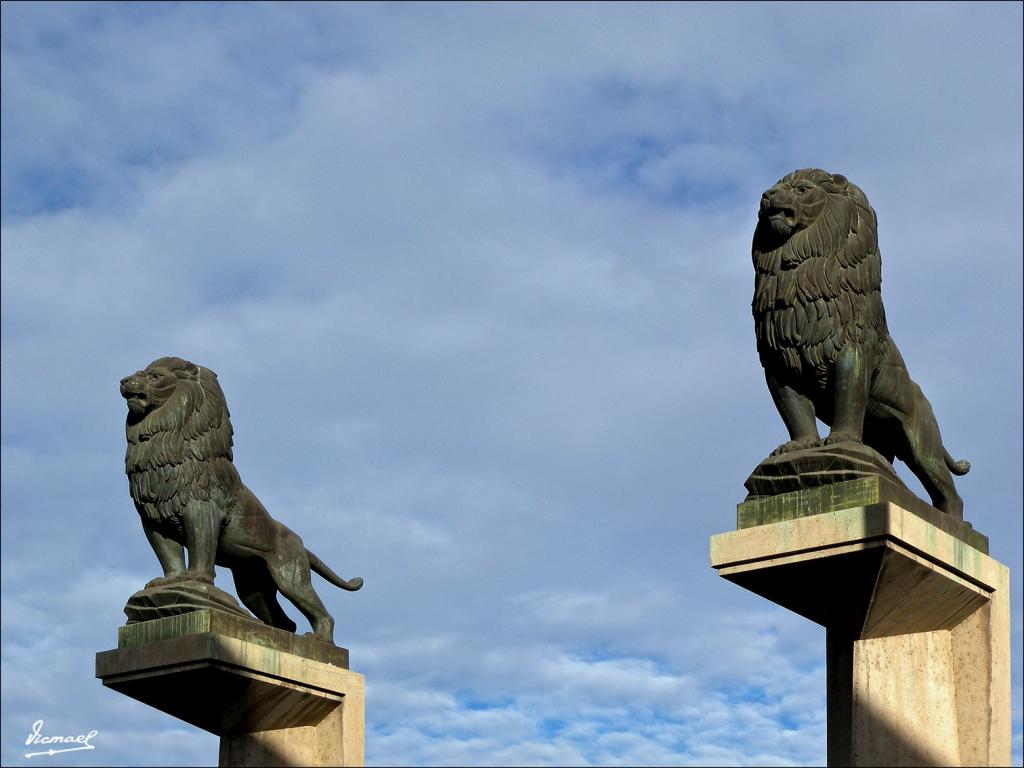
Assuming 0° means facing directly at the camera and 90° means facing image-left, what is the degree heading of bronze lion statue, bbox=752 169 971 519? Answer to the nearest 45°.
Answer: approximately 45°

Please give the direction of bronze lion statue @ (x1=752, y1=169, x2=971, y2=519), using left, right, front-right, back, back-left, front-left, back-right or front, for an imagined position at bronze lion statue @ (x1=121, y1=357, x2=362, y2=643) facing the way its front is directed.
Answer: left

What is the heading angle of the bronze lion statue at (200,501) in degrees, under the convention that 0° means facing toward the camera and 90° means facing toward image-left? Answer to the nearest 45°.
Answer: approximately 45°

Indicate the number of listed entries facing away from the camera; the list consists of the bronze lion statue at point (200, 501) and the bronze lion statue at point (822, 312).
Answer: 0

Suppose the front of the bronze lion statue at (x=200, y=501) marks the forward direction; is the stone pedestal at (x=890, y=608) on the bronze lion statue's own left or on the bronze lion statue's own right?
on the bronze lion statue's own left

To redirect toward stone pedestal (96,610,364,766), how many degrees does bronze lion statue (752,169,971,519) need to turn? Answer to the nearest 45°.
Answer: approximately 90° to its right

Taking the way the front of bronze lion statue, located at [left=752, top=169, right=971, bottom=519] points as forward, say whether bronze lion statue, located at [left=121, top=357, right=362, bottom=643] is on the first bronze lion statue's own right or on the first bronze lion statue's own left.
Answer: on the first bronze lion statue's own right
